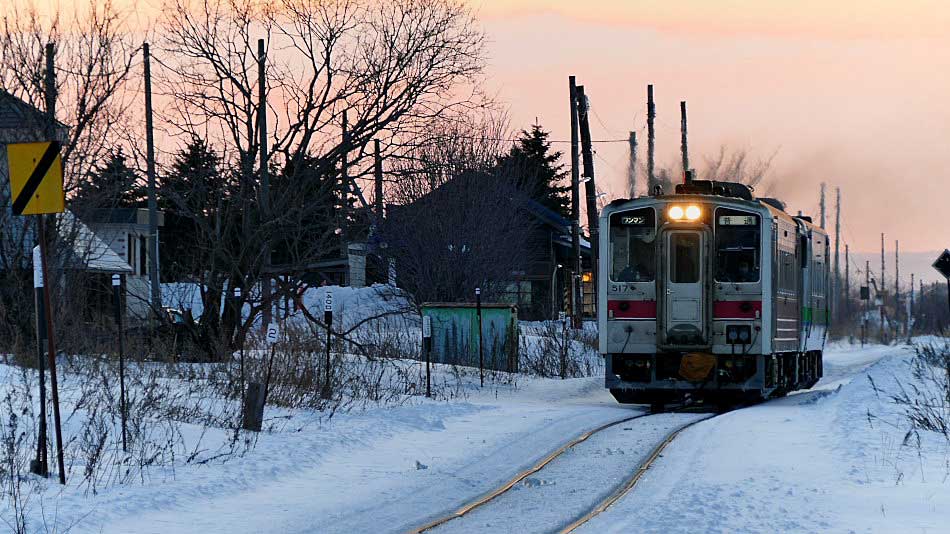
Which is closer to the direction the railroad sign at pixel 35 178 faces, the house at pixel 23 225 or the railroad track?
the railroad track

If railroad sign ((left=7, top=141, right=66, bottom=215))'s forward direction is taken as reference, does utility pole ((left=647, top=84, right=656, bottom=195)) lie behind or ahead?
behind

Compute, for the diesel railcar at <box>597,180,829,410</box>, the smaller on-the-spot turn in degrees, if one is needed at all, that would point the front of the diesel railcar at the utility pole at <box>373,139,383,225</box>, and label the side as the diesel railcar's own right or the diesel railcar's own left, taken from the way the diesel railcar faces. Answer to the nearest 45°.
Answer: approximately 135° to the diesel railcar's own right

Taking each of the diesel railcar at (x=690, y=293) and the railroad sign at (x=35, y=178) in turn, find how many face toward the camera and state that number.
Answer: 2

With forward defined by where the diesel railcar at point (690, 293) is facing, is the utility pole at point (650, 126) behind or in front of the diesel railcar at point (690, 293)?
behind

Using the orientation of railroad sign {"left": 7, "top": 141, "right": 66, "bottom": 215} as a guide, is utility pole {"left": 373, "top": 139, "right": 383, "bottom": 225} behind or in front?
behind

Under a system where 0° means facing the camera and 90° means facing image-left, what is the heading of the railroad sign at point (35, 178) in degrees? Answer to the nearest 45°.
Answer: approximately 0°

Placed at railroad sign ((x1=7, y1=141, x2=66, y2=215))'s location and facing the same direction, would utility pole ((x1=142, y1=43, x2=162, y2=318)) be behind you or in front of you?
behind

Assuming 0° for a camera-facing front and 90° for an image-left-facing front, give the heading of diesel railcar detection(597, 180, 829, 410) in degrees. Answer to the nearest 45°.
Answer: approximately 0°

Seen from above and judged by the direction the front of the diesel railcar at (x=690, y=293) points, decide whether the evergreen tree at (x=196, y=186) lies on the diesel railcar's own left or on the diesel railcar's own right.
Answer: on the diesel railcar's own right

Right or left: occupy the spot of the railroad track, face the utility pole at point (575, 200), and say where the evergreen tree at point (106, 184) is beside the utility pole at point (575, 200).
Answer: left

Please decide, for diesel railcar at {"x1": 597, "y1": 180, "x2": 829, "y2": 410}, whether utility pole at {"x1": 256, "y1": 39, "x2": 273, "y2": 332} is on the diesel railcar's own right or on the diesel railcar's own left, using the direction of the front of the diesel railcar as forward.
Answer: on the diesel railcar's own right
